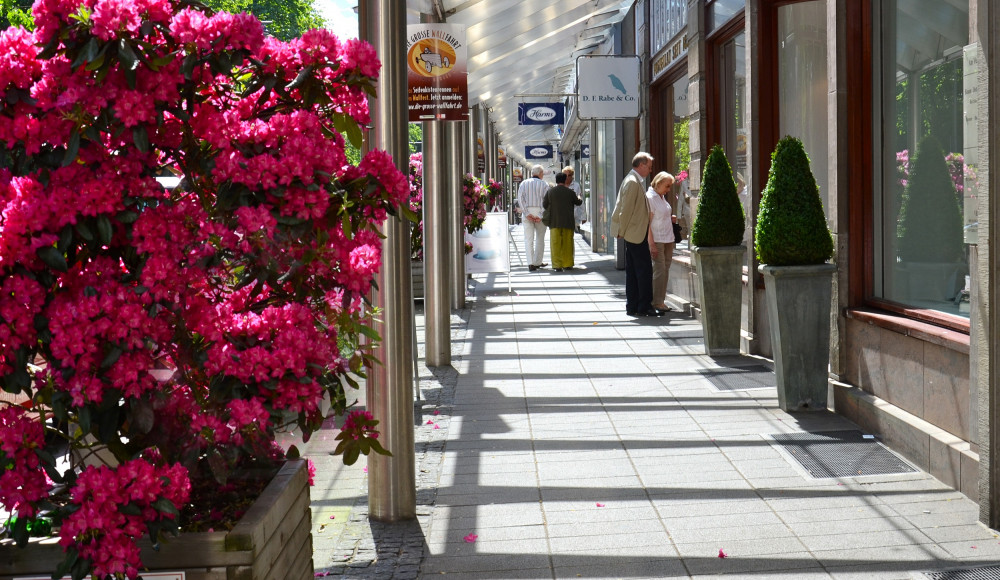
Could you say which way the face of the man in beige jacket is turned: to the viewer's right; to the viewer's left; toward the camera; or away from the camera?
to the viewer's right

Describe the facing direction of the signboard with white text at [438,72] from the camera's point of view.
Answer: facing the viewer

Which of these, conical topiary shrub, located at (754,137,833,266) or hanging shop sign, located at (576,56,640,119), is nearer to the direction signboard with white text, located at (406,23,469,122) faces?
the conical topiary shrub

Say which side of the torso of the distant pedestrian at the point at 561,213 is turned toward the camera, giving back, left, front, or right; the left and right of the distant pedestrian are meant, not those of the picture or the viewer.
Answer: back

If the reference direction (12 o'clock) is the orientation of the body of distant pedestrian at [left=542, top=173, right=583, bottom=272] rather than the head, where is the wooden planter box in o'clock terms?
The wooden planter box is roughly at 6 o'clock from the distant pedestrian.

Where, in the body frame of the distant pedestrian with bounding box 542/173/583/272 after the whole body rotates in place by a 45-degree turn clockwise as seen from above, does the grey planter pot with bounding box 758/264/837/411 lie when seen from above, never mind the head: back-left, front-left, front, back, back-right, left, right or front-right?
back-right

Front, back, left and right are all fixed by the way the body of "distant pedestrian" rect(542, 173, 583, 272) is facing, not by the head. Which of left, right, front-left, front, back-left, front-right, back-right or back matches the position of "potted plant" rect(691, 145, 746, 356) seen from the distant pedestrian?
back

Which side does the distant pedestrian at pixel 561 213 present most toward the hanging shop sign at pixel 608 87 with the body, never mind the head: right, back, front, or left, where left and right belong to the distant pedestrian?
back

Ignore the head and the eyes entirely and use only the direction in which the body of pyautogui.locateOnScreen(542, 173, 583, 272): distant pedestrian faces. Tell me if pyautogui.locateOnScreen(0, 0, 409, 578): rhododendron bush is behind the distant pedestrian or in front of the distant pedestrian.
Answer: behind

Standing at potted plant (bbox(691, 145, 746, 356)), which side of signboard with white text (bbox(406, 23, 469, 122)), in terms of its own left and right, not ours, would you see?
left

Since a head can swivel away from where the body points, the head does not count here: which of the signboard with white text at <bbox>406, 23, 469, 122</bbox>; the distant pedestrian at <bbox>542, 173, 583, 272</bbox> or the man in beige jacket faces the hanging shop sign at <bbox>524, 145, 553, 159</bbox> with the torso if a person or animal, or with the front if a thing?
the distant pedestrian

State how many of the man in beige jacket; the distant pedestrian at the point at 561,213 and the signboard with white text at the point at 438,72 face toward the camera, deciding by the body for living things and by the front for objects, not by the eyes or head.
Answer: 1

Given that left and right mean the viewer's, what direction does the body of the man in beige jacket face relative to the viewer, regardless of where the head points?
facing to the right of the viewer

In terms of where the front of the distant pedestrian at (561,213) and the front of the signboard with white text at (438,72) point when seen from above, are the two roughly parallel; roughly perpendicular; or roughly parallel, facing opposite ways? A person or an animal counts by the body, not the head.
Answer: roughly parallel, facing opposite ways
